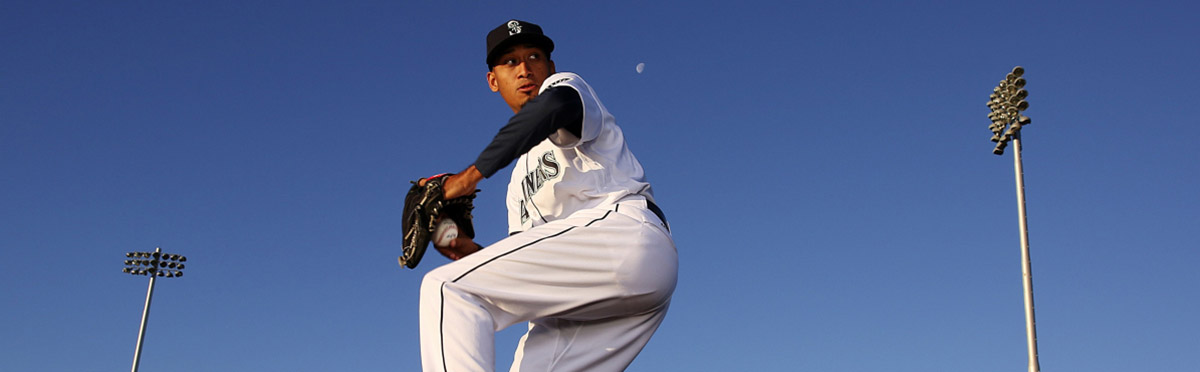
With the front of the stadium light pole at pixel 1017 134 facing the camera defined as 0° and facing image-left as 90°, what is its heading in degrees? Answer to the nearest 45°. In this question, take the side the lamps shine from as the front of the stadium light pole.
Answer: approximately 45°
